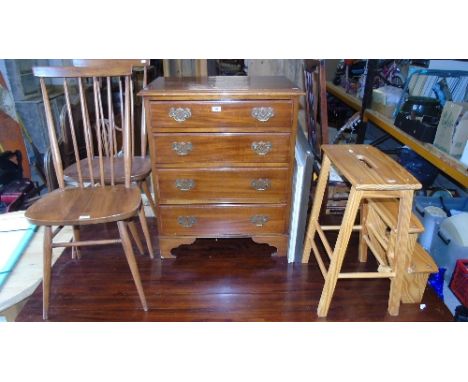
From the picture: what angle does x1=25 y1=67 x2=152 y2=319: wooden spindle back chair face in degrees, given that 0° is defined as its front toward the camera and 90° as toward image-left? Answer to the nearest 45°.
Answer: approximately 0°

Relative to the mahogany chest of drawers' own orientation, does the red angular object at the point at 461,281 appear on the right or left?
on its left

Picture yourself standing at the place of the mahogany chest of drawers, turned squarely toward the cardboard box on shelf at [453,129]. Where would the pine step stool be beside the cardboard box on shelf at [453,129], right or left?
right

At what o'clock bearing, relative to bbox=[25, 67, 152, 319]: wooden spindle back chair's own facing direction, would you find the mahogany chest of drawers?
The mahogany chest of drawers is roughly at 9 o'clock from the wooden spindle back chair.

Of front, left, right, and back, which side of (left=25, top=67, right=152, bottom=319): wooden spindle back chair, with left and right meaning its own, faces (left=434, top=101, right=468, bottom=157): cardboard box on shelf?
left

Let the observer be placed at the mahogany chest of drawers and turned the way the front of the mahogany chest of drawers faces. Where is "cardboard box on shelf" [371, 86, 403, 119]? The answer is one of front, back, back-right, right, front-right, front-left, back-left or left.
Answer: back-left

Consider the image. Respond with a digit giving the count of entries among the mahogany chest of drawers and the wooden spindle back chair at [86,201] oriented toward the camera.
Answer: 2

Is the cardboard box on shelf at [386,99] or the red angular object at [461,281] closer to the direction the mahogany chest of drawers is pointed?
the red angular object

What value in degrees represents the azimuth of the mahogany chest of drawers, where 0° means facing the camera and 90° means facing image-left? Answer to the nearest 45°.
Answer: approximately 0°

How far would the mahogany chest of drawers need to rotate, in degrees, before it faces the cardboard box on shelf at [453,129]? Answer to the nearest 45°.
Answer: approximately 90° to its left
